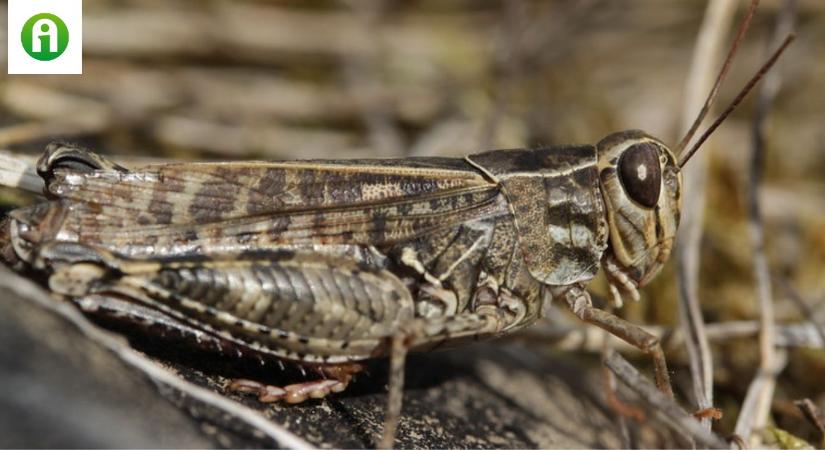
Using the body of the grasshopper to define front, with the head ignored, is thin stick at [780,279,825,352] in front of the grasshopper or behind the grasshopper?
in front

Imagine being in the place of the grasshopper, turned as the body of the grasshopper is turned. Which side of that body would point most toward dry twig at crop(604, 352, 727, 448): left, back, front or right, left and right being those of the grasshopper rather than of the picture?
front

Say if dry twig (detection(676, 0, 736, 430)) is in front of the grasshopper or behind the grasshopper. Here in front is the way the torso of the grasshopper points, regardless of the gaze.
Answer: in front

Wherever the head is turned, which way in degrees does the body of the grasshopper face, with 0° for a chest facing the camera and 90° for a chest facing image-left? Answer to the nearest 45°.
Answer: approximately 270°
